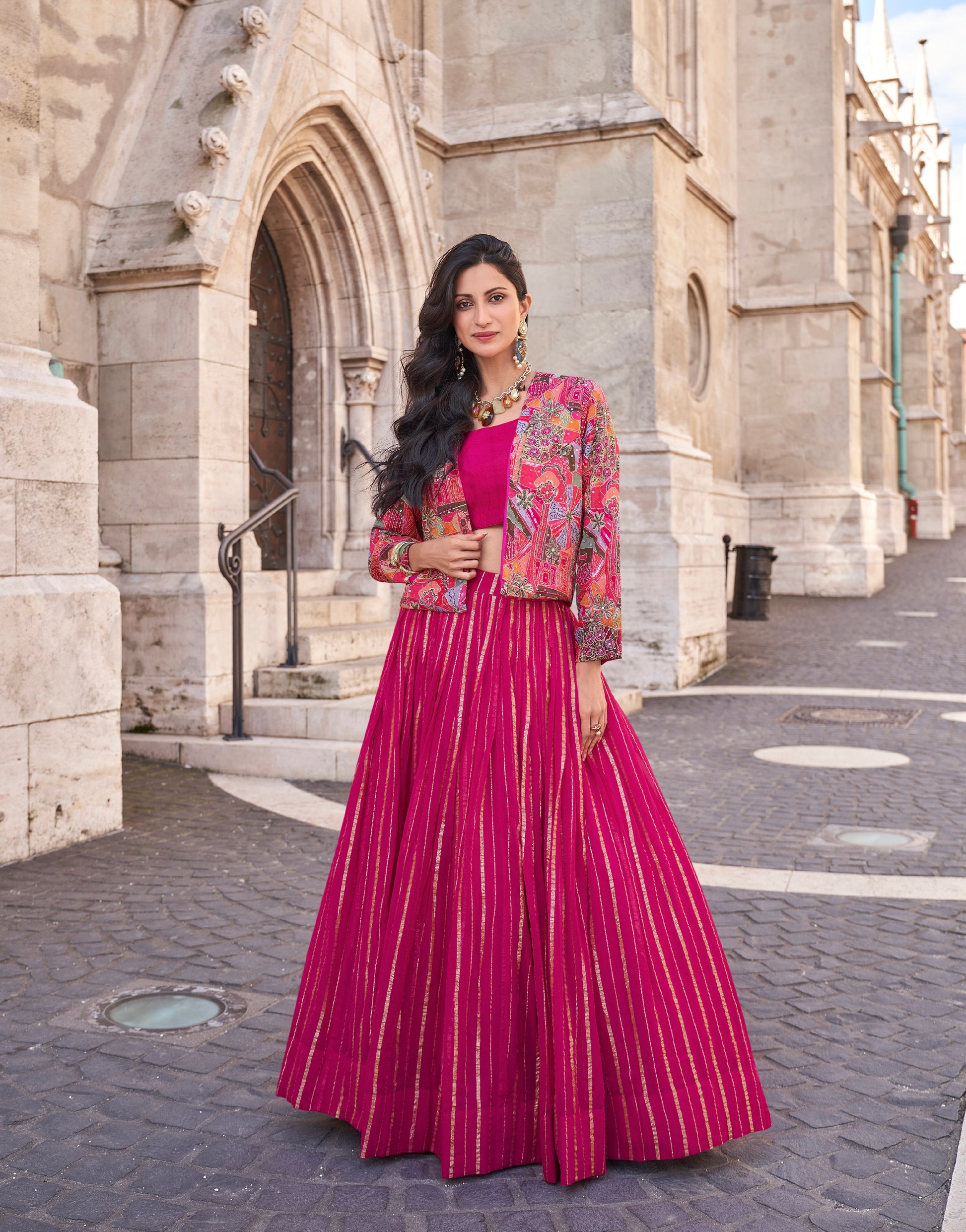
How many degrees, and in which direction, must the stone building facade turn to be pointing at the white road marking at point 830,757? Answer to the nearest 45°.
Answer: approximately 45° to its left

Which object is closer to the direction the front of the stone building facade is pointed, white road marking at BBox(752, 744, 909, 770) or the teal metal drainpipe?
the white road marking

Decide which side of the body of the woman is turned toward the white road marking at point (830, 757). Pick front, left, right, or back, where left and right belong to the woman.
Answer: back

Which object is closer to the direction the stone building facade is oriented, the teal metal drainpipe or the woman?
the woman

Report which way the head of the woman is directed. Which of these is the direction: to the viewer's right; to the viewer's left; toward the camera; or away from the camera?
toward the camera

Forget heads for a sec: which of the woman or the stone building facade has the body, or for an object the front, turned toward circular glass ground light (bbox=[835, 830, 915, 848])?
the stone building facade

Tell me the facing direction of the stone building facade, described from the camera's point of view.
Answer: facing the viewer and to the right of the viewer

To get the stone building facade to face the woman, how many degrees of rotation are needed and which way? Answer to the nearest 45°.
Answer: approximately 45° to its right

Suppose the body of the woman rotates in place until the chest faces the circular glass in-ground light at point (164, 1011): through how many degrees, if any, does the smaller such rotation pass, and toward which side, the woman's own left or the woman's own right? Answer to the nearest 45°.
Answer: approximately 135° to the woman's own right

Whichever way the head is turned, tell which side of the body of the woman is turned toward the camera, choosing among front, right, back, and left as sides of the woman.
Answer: front

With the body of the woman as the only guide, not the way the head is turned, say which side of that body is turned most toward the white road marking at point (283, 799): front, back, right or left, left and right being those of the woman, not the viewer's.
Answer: back

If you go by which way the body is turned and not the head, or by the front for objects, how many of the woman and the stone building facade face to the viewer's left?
0

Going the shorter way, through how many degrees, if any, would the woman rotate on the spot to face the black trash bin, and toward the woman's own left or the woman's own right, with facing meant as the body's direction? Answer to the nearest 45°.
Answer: approximately 180°

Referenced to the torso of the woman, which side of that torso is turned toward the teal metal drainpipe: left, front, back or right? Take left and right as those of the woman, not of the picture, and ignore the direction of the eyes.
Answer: back

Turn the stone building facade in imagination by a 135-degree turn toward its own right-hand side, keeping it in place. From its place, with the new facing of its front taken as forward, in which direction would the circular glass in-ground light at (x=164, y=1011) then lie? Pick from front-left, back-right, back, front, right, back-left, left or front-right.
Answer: left

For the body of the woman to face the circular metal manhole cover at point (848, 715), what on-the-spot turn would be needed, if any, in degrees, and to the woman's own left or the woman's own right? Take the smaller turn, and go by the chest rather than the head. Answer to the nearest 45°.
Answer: approximately 180°
